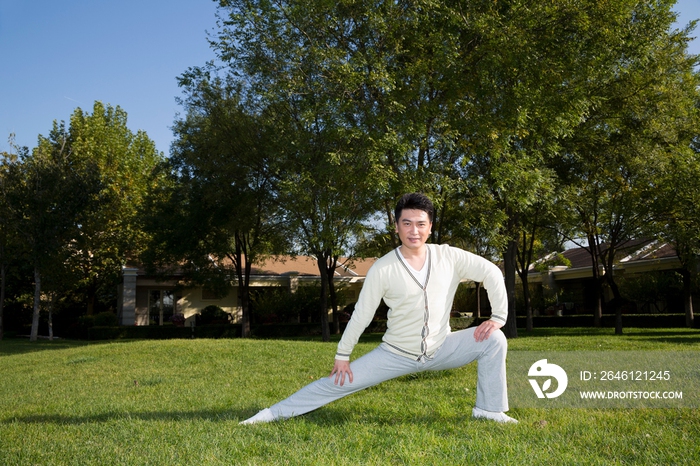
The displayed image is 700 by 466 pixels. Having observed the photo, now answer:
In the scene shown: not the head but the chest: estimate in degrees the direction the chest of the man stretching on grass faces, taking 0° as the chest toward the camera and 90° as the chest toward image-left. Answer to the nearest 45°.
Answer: approximately 0°

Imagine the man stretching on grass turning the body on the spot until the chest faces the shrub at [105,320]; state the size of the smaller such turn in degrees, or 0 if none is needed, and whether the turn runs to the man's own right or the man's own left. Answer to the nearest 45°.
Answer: approximately 135° to the man's own right

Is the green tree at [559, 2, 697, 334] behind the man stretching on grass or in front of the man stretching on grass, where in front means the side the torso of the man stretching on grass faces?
behind

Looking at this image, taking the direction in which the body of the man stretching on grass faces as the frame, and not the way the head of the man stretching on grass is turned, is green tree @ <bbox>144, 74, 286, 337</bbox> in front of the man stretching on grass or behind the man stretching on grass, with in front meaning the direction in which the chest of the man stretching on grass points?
behind

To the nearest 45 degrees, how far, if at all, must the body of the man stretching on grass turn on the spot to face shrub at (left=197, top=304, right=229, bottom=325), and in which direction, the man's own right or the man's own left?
approximately 180°

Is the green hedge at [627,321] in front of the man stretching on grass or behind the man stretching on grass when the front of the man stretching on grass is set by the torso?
behind

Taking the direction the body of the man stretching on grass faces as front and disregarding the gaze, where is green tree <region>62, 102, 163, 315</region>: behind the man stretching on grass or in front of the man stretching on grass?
behind

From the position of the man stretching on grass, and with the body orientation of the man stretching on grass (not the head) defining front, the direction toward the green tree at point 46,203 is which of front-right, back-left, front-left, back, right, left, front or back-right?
back-right
